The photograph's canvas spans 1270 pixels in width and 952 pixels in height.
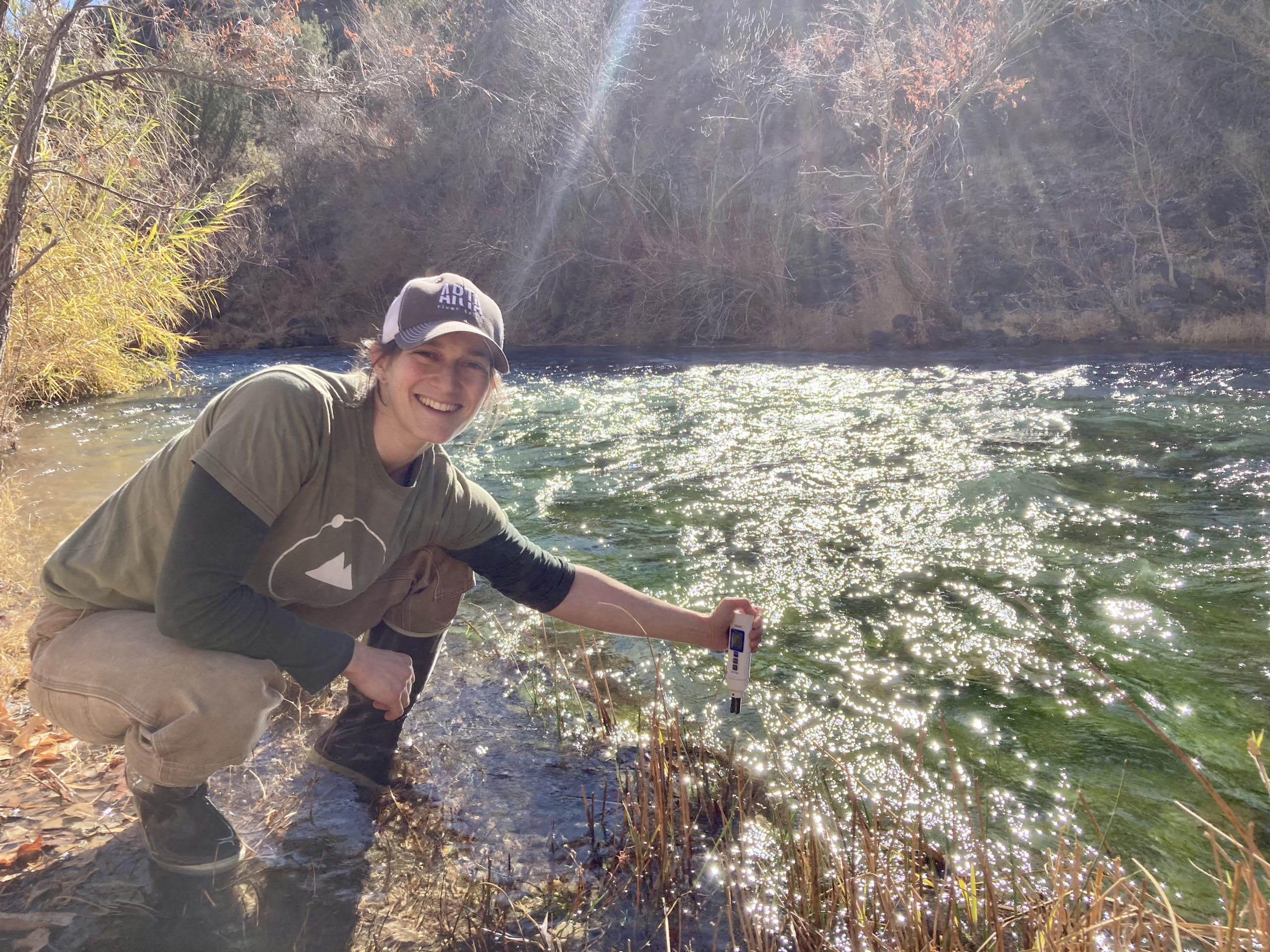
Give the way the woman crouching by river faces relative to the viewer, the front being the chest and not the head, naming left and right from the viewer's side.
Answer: facing the viewer and to the right of the viewer

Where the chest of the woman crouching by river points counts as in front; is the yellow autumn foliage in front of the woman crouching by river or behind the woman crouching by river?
behind

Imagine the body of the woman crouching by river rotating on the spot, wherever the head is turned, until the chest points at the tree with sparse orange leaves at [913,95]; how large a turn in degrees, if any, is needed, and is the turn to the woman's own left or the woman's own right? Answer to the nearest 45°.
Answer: approximately 90° to the woman's own left
